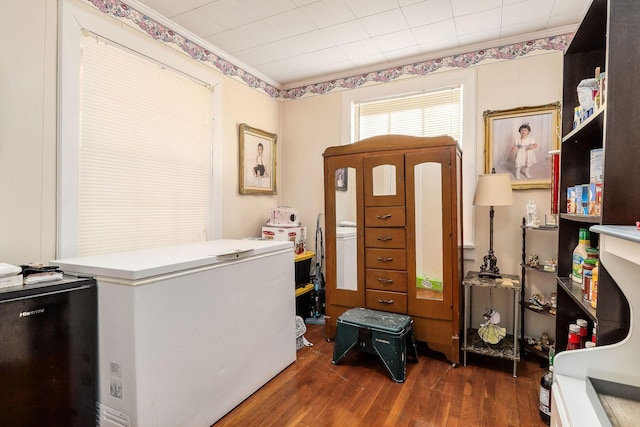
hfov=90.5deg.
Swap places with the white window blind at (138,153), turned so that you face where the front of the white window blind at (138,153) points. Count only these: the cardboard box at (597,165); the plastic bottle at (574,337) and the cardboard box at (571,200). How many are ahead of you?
3

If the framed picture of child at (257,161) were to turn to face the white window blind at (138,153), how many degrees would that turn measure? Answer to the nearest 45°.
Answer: approximately 90° to its right

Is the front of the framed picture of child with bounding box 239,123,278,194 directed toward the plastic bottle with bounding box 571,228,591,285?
yes

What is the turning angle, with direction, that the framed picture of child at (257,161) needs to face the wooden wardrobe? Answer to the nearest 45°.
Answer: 0° — it already faces it

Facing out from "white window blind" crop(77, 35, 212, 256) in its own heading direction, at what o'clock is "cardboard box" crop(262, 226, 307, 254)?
The cardboard box is roughly at 10 o'clock from the white window blind.

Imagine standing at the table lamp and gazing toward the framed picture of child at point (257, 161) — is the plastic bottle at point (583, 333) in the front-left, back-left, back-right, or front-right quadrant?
back-left

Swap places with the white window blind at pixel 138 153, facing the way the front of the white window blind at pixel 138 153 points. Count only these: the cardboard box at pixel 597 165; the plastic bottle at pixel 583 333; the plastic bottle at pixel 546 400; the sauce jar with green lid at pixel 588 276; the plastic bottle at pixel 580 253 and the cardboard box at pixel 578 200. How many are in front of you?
6

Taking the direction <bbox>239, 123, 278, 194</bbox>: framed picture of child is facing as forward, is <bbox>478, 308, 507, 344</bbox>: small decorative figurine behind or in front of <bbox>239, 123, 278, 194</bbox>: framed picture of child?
in front

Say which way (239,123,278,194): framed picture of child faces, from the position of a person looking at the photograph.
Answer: facing the viewer and to the right of the viewer

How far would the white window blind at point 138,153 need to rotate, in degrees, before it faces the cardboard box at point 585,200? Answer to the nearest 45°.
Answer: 0° — it already faces it

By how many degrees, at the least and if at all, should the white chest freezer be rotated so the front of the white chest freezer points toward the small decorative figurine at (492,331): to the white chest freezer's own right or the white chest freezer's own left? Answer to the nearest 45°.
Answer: approximately 45° to the white chest freezer's own left

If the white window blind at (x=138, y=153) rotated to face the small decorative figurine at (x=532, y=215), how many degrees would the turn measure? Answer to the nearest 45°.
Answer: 0° — it already faces it

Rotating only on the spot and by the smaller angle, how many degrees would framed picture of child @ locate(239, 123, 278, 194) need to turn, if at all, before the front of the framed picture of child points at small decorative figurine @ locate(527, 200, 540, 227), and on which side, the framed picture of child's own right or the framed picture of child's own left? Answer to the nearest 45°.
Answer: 0° — it already faces it

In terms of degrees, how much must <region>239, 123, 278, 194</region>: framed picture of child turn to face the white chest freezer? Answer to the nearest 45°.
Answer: approximately 45° to its right
